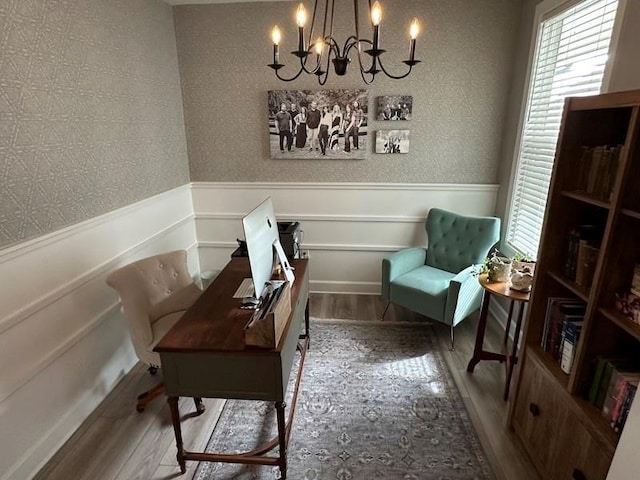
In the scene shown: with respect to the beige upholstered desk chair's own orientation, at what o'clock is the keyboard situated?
The keyboard is roughly at 12 o'clock from the beige upholstered desk chair.

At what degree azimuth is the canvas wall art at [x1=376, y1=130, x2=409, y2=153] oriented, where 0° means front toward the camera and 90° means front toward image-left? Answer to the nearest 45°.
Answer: approximately 0°

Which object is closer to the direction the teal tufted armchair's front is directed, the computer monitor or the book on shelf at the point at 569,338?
the computer monitor

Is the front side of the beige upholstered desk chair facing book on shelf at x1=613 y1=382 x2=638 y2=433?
yes

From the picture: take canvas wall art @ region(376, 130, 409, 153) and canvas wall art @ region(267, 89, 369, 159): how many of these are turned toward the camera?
2

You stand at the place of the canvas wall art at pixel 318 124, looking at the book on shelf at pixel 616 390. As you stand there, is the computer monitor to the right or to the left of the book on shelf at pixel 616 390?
right

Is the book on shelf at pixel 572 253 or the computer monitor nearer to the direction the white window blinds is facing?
the computer monitor

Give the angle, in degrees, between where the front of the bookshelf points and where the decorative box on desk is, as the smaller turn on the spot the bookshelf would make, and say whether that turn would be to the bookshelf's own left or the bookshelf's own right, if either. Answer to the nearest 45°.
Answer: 0° — it already faces it

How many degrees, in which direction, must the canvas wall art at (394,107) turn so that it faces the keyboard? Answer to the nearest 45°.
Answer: approximately 45° to its right
